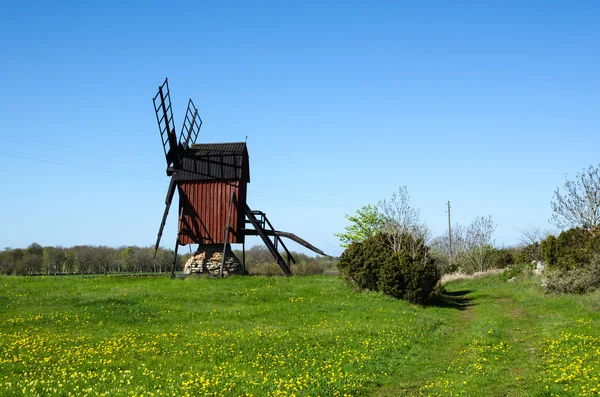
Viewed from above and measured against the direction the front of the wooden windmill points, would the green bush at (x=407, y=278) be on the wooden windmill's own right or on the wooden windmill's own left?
on the wooden windmill's own left

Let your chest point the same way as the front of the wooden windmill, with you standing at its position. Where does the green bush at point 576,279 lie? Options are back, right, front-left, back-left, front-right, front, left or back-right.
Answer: back-left

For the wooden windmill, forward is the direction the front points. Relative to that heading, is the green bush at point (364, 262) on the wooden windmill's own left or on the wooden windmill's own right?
on the wooden windmill's own left

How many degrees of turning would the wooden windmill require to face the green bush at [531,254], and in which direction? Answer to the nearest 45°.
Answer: approximately 180°

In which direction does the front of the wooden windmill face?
to the viewer's left

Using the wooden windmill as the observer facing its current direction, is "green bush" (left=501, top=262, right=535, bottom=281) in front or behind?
behind
